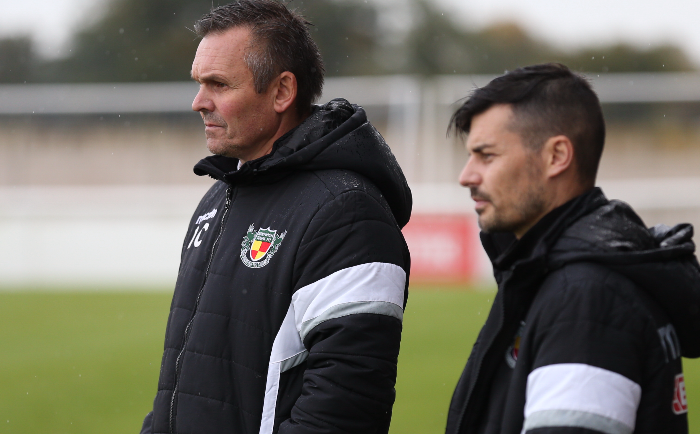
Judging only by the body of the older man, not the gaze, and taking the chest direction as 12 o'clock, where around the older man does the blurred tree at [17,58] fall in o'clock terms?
The blurred tree is roughly at 4 o'clock from the older man.

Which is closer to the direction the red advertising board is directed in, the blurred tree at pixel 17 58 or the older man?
the older man

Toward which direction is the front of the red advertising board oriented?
toward the camera

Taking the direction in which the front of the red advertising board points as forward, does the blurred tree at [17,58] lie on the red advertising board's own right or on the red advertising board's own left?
on the red advertising board's own right

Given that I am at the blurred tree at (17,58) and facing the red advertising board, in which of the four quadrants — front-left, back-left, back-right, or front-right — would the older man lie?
front-right

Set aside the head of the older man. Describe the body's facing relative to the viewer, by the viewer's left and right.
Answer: facing the viewer and to the left of the viewer

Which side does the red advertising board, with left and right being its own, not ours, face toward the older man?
front

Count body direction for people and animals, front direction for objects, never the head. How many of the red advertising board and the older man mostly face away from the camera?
0

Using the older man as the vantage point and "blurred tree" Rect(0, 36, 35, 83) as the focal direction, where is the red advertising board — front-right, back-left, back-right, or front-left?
front-right

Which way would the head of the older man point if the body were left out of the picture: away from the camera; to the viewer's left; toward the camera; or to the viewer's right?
to the viewer's left

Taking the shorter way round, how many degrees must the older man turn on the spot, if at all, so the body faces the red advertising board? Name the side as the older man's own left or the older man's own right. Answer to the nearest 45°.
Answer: approximately 135° to the older man's own right

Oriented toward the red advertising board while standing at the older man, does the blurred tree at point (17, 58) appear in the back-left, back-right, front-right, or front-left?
front-left
